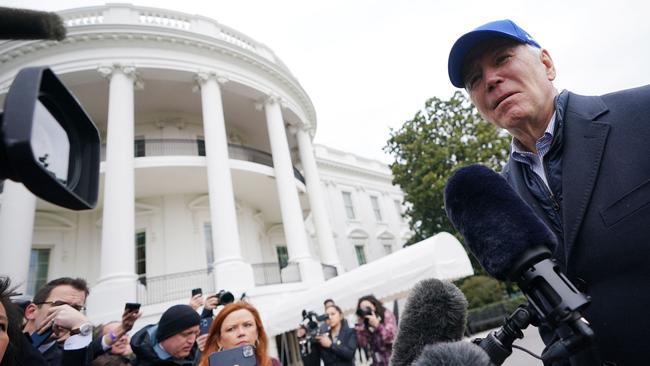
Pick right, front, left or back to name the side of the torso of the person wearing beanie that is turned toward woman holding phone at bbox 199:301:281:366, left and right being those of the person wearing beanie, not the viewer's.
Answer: front

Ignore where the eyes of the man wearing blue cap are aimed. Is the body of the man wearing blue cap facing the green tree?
no

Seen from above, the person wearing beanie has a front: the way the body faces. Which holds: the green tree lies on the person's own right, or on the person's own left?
on the person's own left

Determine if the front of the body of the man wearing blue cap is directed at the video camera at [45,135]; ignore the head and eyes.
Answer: yes

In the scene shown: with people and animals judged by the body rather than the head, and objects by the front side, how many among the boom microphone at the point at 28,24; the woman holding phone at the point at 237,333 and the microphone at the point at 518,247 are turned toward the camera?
1

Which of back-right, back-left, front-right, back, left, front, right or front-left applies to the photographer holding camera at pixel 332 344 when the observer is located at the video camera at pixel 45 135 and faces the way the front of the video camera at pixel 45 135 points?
left

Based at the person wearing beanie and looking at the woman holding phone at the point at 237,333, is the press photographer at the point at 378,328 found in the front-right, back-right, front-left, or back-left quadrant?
front-left

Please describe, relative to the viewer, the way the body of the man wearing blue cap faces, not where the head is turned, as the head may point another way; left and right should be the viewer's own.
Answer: facing the viewer and to the left of the viewer

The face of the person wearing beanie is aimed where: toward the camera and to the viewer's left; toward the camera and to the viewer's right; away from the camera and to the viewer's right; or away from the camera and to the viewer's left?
toward the camera and to the viewer's right

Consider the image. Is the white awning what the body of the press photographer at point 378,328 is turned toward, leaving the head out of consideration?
no

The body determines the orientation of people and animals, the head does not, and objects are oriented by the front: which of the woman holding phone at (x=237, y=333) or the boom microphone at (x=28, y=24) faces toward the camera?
the woman holding phone

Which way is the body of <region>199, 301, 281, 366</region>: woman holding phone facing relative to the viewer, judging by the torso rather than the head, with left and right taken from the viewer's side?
facing the viewer

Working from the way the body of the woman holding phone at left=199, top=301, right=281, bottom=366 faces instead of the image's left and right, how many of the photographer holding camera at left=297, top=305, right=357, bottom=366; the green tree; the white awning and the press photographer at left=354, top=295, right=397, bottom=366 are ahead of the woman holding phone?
0

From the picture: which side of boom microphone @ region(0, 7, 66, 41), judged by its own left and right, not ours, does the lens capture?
right
